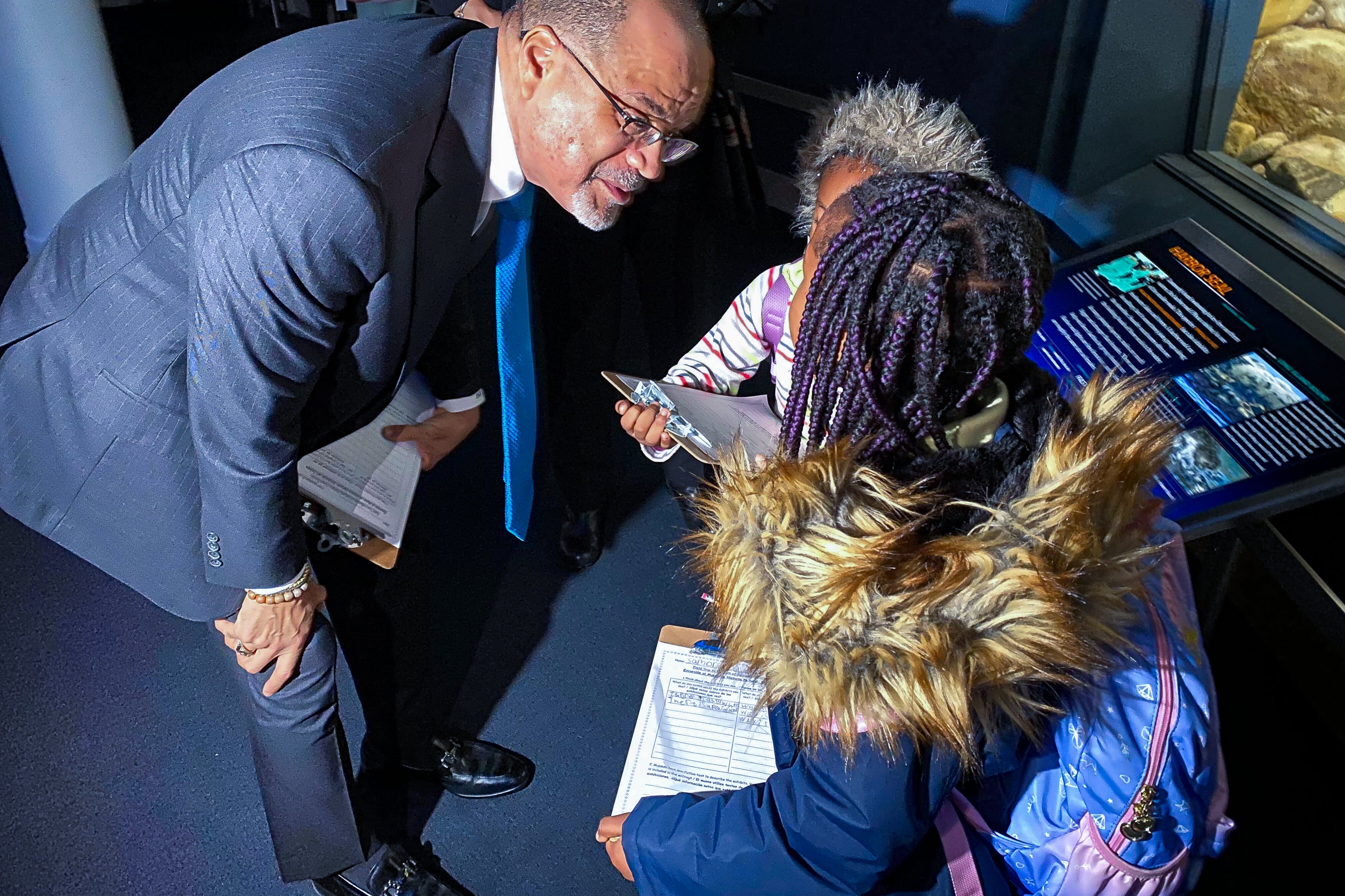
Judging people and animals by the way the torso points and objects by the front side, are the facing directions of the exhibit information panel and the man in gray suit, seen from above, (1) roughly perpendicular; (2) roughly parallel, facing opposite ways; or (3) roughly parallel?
roughly parallel, facing opposite ways

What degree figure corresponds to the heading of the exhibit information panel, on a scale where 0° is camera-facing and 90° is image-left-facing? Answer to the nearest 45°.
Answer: approximately 45°

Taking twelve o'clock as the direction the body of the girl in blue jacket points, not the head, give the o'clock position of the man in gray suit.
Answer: The man in gray suit is roughly at 11 o'clock from the girl in blue jacket.

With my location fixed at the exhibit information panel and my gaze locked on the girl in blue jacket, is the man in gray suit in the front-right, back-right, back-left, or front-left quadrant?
front-right

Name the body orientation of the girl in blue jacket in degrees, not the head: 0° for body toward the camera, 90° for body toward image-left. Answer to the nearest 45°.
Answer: approximately 135°

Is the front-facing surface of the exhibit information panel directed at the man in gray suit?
yes

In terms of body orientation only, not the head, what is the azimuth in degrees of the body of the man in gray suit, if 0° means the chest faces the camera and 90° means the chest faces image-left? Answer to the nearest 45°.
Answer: approximately 270°

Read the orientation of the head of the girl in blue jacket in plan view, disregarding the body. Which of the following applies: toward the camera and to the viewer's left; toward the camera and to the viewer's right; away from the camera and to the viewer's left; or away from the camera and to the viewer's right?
away from the camera and to the viewer's left

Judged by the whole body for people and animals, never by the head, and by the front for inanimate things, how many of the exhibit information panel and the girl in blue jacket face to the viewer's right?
0

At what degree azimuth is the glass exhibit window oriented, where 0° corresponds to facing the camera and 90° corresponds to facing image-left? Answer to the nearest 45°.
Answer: approximately 45°

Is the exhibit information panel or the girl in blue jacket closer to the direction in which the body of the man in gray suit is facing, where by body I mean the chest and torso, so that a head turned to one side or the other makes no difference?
the exhibit information panel

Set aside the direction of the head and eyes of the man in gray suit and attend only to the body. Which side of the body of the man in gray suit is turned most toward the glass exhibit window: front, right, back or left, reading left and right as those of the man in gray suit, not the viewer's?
front

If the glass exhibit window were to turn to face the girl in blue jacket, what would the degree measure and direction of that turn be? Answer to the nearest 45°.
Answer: approximately 45° to its left

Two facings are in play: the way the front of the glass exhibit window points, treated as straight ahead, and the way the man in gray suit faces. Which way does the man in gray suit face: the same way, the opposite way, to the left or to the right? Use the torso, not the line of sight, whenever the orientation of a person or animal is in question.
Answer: the opposite way

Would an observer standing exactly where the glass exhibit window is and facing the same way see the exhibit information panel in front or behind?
in front

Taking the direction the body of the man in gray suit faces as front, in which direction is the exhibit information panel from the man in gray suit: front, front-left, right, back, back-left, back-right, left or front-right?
front

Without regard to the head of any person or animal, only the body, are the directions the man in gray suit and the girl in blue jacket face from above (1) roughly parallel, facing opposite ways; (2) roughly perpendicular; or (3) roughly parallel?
roughly perpendicular
